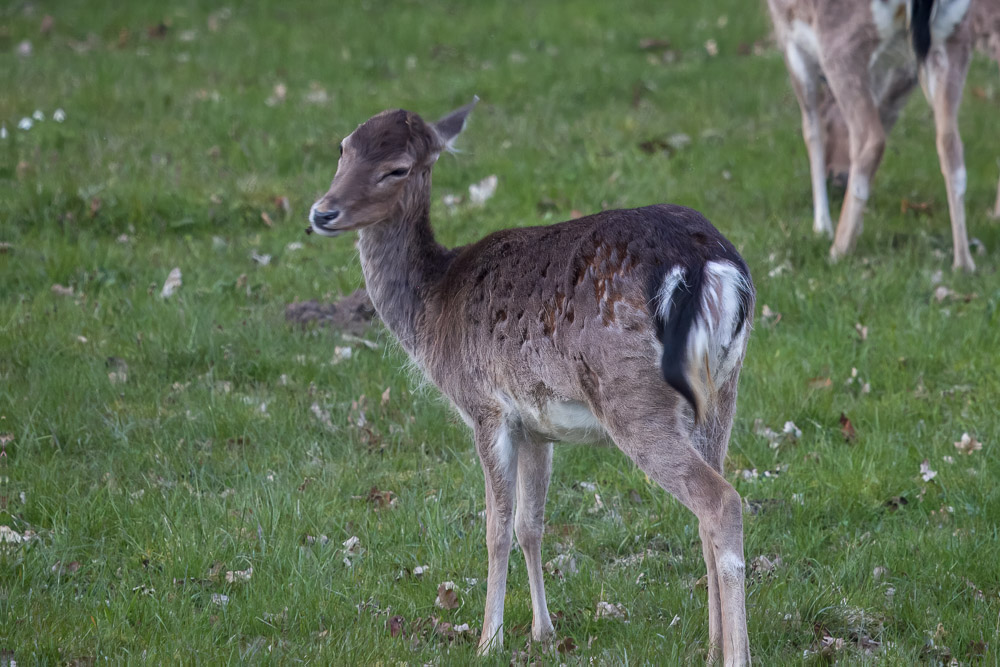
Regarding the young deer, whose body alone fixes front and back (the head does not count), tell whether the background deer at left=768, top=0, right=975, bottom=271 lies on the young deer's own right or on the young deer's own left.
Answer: on the young deer's own right

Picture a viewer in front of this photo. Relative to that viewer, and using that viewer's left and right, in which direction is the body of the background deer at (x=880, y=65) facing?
facing away from the viewer and to the left of the viewer

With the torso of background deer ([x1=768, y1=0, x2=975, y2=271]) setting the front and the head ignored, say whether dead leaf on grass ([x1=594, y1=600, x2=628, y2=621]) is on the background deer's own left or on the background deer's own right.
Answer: on the background deer's own left

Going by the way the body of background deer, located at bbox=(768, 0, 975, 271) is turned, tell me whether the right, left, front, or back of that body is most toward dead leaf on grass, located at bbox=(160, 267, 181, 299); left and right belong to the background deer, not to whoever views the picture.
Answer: left

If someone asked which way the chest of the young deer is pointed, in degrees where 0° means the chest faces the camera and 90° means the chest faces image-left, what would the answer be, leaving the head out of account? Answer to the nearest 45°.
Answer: approximately 135°

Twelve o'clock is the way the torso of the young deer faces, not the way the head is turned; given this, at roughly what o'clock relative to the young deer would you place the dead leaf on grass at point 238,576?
The dead leaf on grass is roughly at 11 o'clock from the young deer.

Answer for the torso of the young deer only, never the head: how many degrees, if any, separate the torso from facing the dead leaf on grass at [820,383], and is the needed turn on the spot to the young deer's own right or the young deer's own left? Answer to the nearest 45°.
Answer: approximately 90° to the young deer's own right
